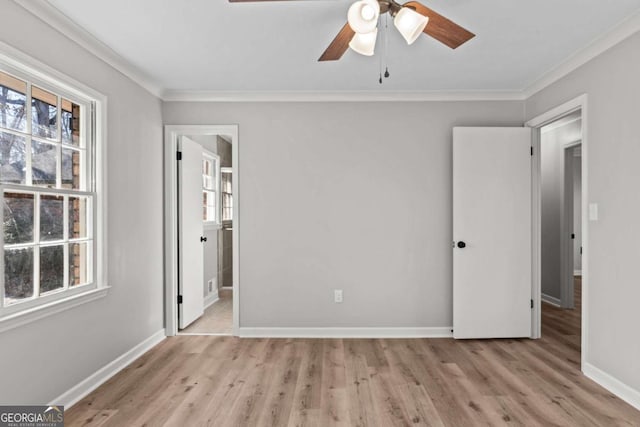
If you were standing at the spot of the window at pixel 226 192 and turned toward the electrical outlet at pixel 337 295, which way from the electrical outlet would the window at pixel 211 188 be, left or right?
right

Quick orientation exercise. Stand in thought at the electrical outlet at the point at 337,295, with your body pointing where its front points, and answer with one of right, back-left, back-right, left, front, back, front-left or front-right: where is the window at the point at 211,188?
back-right

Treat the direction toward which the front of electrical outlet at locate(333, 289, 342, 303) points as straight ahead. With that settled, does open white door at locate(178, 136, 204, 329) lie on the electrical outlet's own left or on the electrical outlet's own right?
on the electrical outlet's own right

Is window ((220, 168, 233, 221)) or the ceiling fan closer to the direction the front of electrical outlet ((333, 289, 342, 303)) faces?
the ceiling fan

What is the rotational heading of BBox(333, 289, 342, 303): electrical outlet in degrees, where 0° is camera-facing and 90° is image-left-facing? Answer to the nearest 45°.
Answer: approximately 0°

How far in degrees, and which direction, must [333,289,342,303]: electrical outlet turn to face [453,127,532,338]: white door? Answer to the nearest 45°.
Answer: approximately 90° to its left

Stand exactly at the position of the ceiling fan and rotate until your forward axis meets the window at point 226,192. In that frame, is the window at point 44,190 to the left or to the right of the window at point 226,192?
left

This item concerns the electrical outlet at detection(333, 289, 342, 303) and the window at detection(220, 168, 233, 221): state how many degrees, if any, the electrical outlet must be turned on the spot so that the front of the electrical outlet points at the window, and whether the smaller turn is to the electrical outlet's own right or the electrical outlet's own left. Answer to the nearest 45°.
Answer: approximately 135° to the electrical outlet's own right

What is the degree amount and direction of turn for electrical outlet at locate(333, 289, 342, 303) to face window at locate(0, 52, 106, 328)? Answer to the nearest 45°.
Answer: approximately 45° to its right

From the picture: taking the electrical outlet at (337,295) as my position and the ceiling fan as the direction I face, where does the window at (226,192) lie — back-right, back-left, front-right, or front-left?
back-right

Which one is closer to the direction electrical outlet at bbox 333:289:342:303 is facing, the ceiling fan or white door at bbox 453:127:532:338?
the ceiling fan

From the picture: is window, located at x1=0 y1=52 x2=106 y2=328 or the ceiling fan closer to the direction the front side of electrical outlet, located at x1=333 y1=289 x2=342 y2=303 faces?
the ceiling fan
